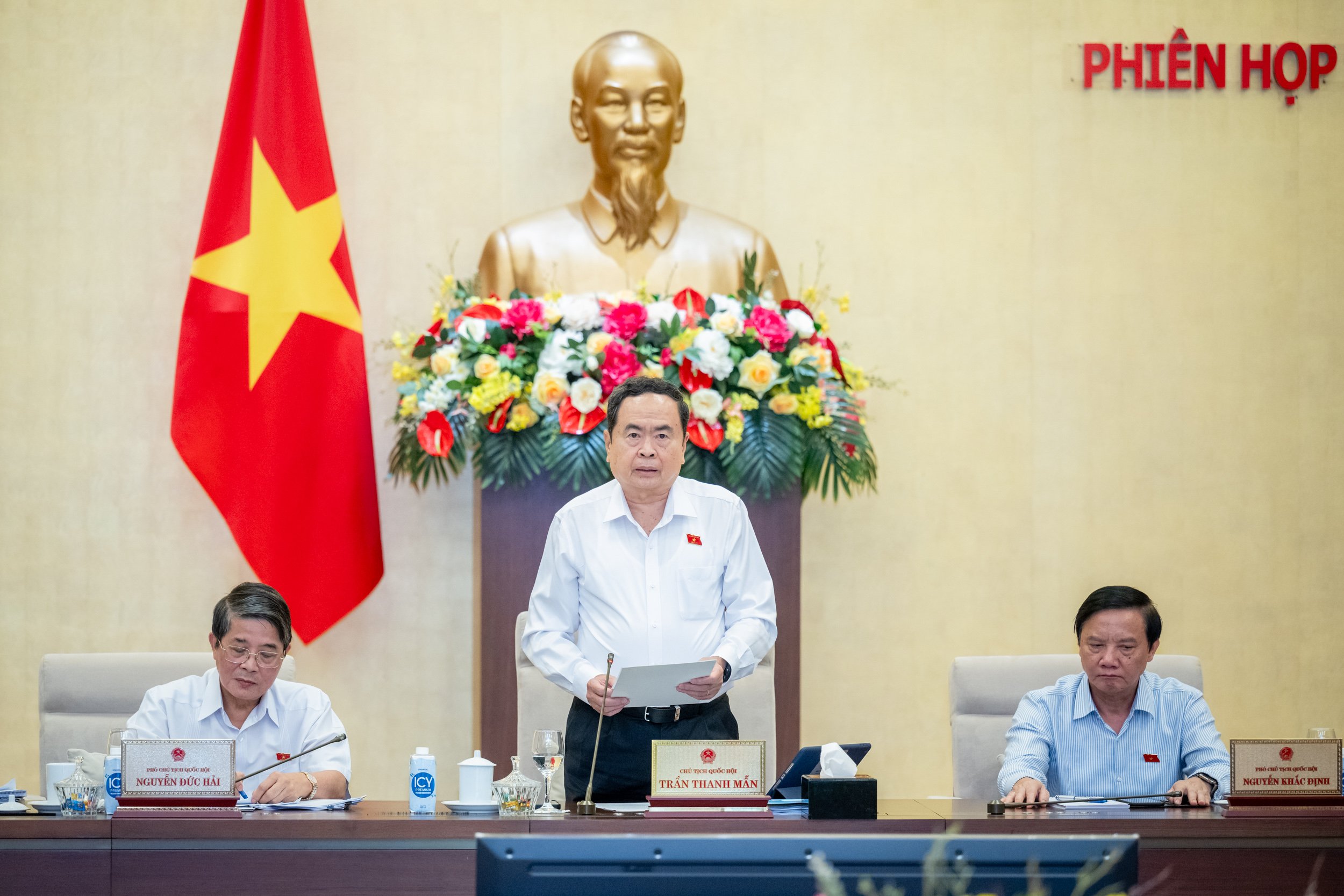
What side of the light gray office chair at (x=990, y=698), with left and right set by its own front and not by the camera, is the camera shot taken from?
front

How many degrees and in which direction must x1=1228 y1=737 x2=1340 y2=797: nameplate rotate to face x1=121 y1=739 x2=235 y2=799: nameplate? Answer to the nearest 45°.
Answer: approximately 45° to its right

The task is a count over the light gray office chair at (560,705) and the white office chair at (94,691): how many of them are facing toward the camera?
2

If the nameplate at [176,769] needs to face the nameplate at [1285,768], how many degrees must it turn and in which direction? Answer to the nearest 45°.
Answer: approximately 90° to its left

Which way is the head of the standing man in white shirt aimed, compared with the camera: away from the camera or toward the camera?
toward the camera

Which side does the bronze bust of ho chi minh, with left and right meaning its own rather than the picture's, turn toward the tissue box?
front

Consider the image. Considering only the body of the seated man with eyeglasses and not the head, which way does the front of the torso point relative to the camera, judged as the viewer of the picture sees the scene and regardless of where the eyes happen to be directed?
toward the camera

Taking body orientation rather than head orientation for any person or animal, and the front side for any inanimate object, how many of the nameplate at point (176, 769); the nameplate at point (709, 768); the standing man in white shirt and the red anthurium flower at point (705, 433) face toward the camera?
4

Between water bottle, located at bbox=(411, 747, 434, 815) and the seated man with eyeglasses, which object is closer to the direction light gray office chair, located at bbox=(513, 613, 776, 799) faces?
the water bottle

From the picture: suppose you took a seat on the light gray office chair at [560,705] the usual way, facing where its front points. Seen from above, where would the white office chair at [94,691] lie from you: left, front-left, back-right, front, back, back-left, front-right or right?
right

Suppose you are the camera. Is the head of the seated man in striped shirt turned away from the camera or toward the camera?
toward the camera

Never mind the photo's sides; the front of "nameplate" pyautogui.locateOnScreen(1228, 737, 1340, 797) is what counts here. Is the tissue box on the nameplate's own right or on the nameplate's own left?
on the nameplate's own right

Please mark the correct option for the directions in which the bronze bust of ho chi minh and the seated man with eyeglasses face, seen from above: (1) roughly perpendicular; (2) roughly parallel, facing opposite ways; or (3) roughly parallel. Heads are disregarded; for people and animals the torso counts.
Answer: roughly parallel

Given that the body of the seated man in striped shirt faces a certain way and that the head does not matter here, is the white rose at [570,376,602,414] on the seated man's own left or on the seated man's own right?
on the seated man's own right

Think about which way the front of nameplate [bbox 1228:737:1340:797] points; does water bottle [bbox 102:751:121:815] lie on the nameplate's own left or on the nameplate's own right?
on the nameplate's own right
